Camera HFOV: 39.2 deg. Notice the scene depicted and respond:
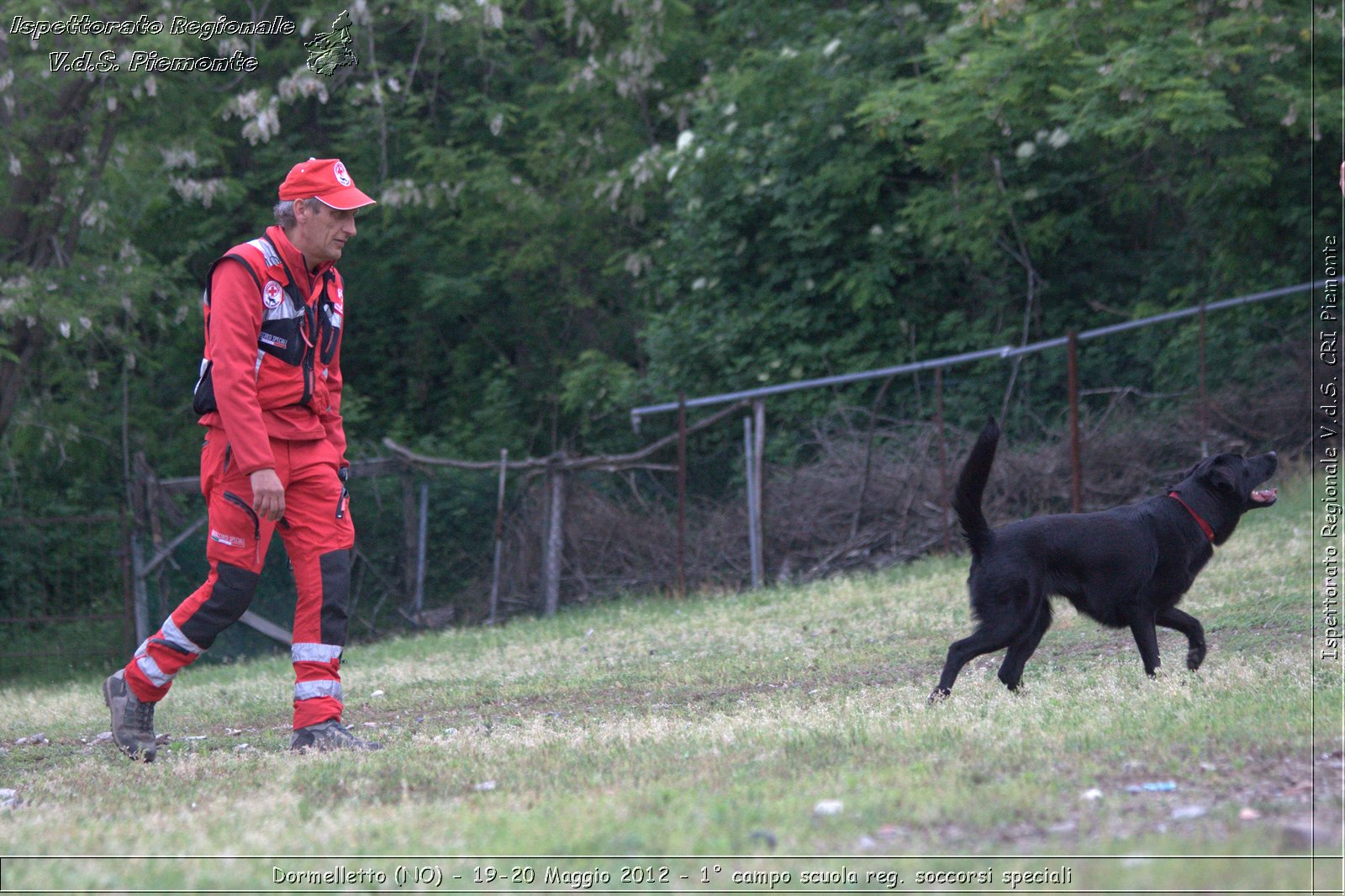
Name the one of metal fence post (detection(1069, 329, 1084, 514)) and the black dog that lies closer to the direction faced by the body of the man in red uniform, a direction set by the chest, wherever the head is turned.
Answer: the black dog

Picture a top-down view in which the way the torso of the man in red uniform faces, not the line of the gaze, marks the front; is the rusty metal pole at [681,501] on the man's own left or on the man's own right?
on the man's own left

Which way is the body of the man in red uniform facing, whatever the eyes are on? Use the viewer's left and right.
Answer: facing the viewer and to the right of the viewer

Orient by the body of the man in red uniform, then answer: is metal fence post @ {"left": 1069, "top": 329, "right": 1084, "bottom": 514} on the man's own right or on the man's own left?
on the man's own left

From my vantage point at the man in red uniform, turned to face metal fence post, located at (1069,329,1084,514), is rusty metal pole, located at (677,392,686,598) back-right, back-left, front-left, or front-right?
front-left

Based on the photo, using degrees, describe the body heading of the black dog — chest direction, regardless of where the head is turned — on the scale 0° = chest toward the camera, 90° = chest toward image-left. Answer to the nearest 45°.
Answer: approximately 270°

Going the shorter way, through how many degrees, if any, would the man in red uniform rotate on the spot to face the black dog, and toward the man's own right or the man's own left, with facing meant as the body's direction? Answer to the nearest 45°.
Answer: approximately 45° to the man's own left

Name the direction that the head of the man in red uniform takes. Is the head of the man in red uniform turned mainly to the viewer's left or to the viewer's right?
to the viewer's right

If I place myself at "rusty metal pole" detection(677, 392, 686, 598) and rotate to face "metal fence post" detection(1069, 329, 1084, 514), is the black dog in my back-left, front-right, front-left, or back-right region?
front-right

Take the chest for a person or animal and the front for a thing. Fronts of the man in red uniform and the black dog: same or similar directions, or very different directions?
same or similar directions

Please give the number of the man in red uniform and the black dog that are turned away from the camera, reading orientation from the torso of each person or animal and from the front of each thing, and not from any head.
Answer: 0
